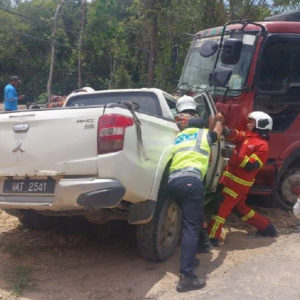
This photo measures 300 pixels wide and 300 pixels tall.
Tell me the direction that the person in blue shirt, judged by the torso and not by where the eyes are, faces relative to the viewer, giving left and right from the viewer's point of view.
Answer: facing to the right of the viewer

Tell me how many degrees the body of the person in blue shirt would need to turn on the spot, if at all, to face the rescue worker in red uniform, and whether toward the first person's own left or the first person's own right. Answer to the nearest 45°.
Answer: approximately 45° to the first person's own right

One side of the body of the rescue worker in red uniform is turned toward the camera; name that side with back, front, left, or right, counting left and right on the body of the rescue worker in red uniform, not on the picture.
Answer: left

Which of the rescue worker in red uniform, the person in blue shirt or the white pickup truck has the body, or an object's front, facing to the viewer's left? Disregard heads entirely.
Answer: the rescue worker in red uniform

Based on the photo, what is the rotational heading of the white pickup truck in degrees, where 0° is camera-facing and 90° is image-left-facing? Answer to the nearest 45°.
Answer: approximately 225°

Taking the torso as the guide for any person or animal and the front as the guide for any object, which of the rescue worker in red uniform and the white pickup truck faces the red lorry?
the white pickup truck

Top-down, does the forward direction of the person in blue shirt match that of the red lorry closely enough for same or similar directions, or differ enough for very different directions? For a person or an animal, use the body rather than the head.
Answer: very different directions

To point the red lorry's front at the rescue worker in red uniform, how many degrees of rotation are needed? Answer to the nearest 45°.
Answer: approximately 45° to its left

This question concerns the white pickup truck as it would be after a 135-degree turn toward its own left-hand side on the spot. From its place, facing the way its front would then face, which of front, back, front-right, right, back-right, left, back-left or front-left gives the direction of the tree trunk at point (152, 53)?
right

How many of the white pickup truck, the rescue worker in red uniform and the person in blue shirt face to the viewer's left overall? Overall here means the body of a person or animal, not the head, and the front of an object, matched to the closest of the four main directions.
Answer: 1

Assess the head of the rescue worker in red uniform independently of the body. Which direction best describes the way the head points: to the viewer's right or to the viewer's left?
to the viewer's left

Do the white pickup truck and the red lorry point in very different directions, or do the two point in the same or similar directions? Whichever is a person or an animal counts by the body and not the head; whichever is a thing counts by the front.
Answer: very different directions
